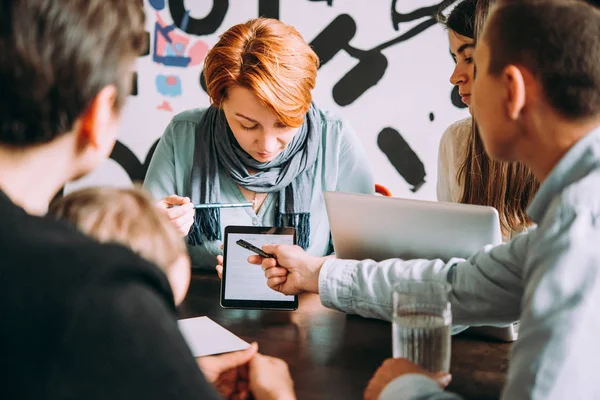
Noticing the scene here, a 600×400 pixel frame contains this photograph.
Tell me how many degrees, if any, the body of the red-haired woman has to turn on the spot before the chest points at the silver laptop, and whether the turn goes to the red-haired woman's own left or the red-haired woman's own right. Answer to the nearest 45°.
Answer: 0° — they already face it

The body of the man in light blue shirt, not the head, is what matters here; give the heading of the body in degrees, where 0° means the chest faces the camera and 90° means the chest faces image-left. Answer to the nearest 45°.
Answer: approximately 135°

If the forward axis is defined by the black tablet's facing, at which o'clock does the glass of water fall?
The glass of water is roughly at 11 o'clock from the black tablet.

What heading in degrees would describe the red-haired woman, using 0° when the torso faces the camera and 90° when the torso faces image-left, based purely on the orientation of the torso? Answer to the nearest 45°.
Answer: approximately 0°

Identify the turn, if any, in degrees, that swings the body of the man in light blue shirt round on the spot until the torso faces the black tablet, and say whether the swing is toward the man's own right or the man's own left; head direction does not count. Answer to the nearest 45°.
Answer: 0° — they already face it

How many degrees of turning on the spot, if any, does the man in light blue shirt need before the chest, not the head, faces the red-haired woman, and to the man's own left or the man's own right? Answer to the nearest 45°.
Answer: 0° — they already face them

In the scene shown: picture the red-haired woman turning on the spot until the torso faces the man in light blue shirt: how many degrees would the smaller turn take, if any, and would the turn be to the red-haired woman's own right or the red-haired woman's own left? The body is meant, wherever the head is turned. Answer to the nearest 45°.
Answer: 0° — they already face them

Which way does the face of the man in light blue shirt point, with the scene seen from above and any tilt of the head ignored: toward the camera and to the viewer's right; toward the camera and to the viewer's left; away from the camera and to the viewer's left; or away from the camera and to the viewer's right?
away from the camera and to the viewer's left

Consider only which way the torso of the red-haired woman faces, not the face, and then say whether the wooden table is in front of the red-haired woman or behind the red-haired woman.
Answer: in front
